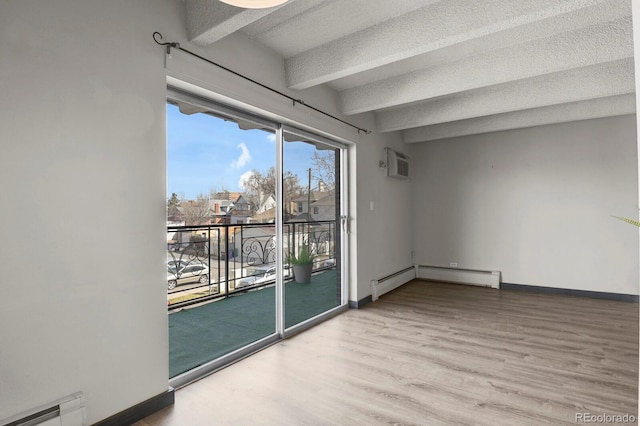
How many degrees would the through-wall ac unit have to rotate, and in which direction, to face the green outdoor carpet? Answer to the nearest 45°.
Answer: approximately 90° to its right

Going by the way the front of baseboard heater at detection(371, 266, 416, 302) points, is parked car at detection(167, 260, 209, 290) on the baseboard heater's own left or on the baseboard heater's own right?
on the baseboard heater's own left

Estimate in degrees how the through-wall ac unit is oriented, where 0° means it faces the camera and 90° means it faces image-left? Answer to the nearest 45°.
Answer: approximately 315°

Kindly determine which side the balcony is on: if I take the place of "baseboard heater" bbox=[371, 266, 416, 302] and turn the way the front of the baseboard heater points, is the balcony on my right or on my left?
on my right
